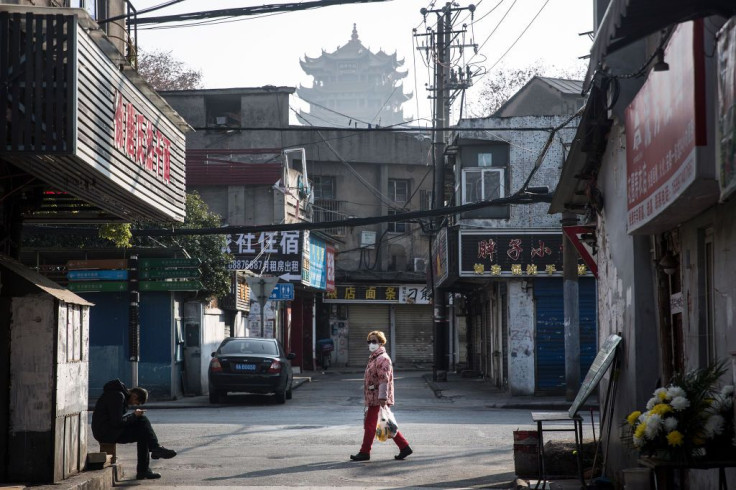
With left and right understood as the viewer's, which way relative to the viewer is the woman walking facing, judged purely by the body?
facing to the left of the viewer

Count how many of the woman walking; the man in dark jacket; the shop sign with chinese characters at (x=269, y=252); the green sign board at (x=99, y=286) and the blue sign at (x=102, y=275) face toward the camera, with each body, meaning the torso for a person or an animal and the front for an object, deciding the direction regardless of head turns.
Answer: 3

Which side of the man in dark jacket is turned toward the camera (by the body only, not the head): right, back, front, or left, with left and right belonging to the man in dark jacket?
right

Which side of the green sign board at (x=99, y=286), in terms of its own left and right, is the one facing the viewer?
front

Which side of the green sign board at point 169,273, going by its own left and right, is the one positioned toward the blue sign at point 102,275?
right

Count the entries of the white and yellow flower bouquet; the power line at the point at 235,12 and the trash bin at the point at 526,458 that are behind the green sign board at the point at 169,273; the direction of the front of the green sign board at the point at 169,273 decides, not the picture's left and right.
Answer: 0

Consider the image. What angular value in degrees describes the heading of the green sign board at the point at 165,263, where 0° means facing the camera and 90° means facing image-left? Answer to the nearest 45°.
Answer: approximately 0°

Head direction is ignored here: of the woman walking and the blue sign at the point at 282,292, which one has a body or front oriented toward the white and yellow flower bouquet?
the blue sign

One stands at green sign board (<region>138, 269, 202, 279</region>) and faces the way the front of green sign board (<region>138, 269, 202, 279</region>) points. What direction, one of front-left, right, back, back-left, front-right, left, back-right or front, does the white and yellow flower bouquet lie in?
front

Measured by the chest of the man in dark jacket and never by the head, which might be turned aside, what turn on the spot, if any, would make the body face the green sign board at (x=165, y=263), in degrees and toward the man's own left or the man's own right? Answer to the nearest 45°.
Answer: approximately 90° to the man's own left

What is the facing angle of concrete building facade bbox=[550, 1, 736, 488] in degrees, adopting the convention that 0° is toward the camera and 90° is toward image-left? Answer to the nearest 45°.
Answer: approximately 90°

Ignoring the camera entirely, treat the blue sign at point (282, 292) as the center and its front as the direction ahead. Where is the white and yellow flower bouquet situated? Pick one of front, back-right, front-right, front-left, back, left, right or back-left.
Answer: front

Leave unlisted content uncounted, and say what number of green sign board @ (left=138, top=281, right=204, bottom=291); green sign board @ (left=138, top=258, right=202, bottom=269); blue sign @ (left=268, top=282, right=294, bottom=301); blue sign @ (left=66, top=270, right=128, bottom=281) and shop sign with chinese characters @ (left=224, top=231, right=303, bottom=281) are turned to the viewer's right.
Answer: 0

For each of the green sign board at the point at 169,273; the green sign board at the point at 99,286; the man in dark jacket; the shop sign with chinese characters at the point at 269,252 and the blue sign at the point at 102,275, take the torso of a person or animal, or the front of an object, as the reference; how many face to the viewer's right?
1

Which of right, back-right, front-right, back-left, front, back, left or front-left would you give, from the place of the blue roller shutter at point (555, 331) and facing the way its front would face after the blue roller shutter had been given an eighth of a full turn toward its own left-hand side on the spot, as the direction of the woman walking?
front-right

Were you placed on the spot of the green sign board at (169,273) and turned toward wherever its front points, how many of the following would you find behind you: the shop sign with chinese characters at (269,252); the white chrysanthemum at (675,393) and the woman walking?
1

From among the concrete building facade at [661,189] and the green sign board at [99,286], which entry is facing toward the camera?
the green sign board

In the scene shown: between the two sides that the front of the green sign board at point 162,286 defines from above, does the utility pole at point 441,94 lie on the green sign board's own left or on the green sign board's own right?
on the green sign board's own left

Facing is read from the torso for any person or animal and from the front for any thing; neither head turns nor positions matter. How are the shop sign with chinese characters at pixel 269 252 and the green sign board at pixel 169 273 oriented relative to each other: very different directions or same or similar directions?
same or similar directions
